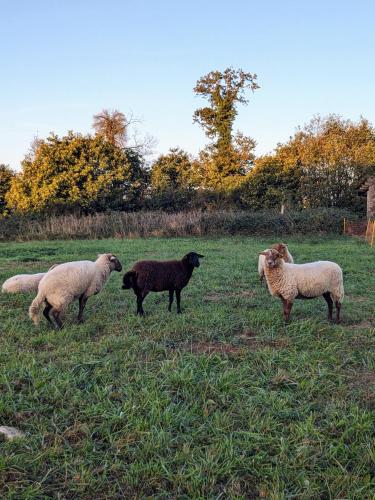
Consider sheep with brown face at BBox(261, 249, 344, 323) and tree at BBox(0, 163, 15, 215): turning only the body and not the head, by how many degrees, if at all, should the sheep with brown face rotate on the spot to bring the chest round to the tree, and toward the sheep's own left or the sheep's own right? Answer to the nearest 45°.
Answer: approximately 45° to the sheep's own right

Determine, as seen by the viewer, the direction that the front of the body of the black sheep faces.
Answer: to the viewer's right

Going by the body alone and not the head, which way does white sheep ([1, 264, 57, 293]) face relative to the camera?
to the viewer's right

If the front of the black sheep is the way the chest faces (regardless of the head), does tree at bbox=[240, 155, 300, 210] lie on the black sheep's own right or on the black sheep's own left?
on the black sheep's own left

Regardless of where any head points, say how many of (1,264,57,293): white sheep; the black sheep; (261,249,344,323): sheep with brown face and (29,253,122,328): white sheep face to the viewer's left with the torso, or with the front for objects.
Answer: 1

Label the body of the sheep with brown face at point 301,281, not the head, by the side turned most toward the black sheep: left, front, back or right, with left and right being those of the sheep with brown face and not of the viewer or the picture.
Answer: front

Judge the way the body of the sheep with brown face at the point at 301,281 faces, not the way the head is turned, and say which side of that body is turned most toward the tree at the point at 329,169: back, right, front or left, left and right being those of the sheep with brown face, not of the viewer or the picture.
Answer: right

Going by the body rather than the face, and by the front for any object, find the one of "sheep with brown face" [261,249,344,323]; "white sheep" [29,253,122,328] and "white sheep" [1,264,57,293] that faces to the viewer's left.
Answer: the sheep with brown face

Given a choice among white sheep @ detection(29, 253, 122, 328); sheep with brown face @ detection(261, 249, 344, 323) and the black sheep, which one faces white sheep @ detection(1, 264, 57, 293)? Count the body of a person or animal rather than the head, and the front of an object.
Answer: the sheep with brown face

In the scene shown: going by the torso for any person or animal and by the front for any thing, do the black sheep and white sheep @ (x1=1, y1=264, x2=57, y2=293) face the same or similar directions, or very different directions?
same or similar directions

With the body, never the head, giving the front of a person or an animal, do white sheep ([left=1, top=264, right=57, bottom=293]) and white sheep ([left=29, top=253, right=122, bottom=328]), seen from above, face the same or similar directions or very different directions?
same or similar directions

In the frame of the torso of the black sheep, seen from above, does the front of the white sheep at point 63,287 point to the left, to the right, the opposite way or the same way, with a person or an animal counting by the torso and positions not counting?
the same way

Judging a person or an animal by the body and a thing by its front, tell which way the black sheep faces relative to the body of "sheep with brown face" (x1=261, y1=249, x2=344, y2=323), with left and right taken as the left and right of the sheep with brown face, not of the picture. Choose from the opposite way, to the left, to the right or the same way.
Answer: the opposite way

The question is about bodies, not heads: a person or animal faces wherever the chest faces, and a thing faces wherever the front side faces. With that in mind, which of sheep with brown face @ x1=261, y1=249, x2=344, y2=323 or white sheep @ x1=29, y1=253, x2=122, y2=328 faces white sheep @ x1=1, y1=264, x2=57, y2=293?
the sheep with brown face

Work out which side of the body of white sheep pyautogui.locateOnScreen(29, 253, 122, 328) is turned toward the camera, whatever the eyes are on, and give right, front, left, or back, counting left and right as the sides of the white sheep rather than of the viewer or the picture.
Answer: right

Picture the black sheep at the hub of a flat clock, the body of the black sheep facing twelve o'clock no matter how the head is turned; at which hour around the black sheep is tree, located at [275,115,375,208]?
The tree is roughly at 10 o'clock from the black sheep.

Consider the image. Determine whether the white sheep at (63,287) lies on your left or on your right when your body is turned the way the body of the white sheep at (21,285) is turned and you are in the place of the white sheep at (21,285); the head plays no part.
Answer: on your right

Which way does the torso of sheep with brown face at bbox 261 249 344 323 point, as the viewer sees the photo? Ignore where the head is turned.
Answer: to the viewer's left
